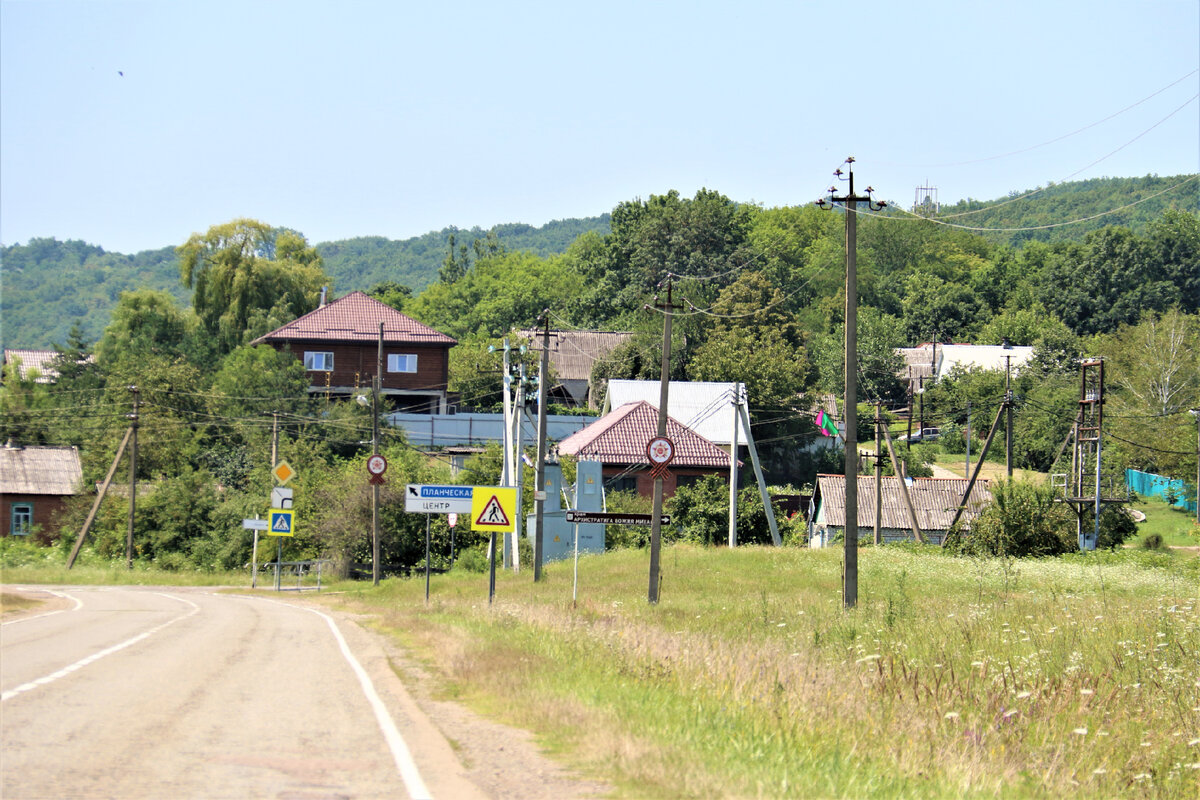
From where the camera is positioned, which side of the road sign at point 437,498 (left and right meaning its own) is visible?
front

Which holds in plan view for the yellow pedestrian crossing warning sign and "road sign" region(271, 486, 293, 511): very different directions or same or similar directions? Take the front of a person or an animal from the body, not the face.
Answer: same or similar directions

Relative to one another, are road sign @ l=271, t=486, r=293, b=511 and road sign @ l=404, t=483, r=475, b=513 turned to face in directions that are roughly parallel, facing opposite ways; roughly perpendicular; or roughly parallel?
roughly parallel

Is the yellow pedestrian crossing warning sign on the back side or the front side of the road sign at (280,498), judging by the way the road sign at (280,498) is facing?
on the front side

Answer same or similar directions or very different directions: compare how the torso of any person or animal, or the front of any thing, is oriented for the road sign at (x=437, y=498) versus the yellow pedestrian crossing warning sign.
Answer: same or similar directions

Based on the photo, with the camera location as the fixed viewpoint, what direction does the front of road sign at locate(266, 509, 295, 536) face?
facing the viewer

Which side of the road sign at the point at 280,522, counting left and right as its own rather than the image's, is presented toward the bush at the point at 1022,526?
left

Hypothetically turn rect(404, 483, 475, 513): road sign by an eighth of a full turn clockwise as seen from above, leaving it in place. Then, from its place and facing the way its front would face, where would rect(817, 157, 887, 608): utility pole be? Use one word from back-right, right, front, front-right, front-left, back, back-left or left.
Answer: left

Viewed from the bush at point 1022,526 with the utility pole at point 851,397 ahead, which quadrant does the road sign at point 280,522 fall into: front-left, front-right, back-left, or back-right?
front-right

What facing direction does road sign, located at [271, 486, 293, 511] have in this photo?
toward the camera

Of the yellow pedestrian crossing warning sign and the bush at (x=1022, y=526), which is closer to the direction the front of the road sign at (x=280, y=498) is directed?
the yellow pedestrian crossing warning sign
